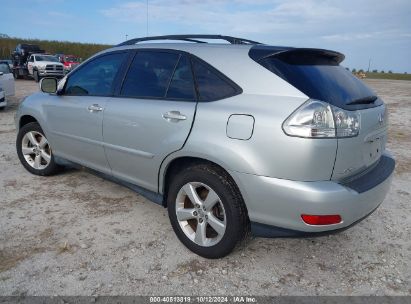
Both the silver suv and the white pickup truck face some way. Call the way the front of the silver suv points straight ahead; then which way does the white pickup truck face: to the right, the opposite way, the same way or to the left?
the opposite way

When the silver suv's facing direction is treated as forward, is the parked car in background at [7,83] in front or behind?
in front

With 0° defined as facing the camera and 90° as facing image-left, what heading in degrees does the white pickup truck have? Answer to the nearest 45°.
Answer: approximately 315°

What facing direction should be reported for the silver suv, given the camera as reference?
facing away from the viewer and to the left of the viewer

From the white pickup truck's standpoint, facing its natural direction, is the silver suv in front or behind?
in front

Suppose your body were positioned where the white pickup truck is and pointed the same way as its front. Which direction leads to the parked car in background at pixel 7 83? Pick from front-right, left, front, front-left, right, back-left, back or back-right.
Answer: front-right

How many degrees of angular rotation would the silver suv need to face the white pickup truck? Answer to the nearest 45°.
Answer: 0° — it already faces it
